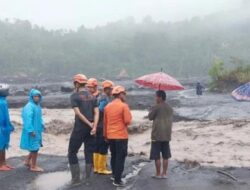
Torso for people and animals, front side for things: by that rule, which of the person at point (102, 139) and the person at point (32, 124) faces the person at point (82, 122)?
the person at point (32, 124)

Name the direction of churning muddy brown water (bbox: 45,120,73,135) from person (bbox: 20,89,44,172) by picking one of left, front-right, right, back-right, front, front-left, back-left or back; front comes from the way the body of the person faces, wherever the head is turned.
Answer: back-left

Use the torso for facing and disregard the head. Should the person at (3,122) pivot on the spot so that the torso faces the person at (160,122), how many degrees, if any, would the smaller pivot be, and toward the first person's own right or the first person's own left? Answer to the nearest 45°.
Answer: approximately 45° to the first person's own right

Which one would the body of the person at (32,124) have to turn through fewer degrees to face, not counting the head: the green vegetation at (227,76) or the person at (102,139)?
the person

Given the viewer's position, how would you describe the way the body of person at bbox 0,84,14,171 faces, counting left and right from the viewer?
facing to the right of the viewer

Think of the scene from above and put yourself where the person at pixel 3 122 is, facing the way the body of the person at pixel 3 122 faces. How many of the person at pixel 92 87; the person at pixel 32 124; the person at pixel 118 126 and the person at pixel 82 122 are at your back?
0

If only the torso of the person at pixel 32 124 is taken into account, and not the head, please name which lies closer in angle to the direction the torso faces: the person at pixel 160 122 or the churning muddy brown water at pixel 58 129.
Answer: the person
